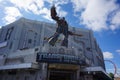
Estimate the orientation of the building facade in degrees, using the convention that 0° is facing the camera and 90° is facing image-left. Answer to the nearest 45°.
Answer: approximately 0°
